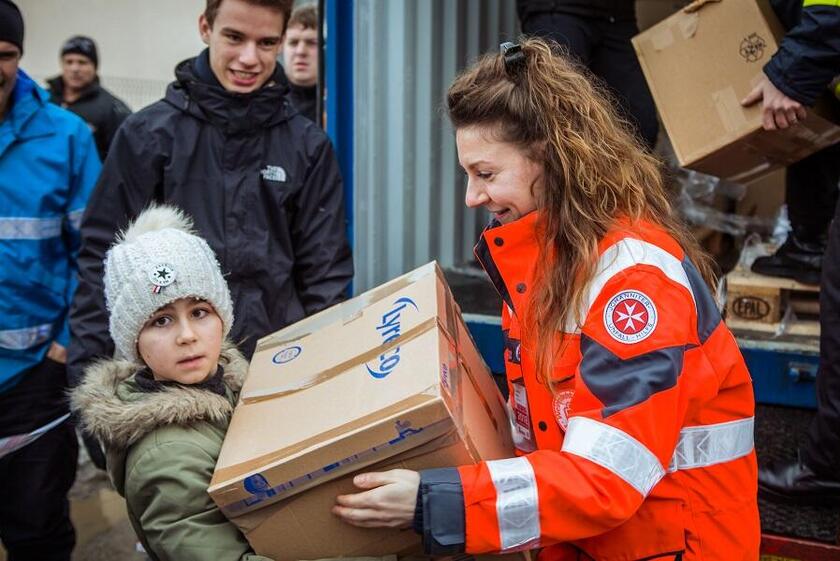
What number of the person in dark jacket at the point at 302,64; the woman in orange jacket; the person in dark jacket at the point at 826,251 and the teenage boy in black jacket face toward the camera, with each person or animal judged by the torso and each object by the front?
2

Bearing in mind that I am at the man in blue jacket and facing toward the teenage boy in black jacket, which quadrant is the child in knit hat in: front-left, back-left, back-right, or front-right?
front-right

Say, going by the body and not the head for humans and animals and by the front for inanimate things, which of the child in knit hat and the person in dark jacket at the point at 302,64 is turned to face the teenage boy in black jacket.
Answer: the person in dark jacket

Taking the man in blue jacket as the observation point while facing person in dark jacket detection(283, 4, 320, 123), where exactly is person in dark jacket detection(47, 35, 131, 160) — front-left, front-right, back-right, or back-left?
front-left

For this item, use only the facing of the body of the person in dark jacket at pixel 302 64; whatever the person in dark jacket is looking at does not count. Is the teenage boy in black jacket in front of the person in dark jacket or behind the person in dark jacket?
in front

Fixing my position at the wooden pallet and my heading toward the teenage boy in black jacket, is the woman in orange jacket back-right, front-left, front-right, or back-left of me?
front-left

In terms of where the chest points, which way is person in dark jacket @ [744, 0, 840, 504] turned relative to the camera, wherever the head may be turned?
to the viewer's left

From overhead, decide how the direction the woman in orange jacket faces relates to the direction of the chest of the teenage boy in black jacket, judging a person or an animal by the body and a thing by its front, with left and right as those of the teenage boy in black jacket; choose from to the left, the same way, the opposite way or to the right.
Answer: to the right

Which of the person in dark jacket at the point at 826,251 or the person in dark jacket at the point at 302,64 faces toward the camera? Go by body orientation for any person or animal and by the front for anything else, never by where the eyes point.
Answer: the person in dark jacket at the point at 302,64

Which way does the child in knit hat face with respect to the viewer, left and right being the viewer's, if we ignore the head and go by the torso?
facing the viewer and to the right of the viewer

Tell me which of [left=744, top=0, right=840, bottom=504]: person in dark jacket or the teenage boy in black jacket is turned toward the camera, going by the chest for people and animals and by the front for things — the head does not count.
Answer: the teenage boy in black jacket

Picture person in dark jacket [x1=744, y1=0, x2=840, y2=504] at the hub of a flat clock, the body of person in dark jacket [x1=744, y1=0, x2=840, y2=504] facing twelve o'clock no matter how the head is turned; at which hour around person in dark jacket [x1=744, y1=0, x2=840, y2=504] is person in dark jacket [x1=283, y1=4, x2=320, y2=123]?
person in dark jacket [x1=283, y1=4, x2=320, y2=123] is roughly at 1 o'clock from person in dark jacket [x1=744, y1=0, x2=840, y2=504].

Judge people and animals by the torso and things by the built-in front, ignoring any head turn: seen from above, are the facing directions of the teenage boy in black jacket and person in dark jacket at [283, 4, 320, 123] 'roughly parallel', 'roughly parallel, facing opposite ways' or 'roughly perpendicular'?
roughly parallel

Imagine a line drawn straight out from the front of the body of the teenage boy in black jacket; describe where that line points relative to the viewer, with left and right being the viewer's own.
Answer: facing the viewer

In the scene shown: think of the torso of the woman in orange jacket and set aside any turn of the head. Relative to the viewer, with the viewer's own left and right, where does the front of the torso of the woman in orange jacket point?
facing to the left of the viewer
